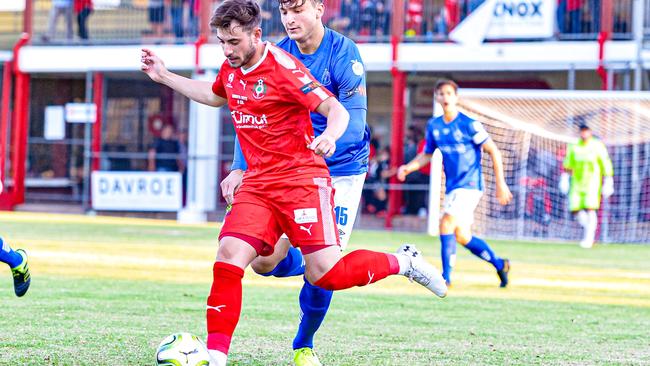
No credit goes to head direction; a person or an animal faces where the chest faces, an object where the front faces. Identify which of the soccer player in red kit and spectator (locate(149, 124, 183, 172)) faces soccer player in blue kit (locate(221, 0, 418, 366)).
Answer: the spectator

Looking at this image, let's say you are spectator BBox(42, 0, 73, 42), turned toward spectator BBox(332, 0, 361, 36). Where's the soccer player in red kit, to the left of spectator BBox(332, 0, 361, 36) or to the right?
right

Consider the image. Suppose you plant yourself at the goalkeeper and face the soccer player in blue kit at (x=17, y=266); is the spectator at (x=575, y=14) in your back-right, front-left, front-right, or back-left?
back-right

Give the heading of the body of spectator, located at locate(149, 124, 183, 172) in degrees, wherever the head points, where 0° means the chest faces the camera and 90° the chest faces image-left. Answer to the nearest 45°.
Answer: approximately 0°

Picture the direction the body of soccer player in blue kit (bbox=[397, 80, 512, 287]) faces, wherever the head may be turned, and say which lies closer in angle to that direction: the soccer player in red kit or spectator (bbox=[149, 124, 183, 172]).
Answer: the soccer player in red kit

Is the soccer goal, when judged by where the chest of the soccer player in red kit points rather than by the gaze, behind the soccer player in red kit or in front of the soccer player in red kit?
behind

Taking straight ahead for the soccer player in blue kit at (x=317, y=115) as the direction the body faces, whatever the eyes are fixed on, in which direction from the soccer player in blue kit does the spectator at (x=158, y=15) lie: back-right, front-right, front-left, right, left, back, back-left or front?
back-right

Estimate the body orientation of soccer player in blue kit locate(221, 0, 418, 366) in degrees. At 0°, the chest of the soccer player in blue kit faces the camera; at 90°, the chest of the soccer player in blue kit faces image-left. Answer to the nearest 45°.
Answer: approximately 45°

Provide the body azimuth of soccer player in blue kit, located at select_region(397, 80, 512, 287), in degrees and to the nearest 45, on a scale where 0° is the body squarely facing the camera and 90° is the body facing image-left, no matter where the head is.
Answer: approximately 45°

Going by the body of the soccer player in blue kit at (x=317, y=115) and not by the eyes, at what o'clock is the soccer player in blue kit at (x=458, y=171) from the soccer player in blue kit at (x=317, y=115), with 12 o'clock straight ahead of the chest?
the soccer player in blue kit at (x=458, y=171) is roughly at 5 o'clock from the soccer player in blue kit at (x=317, y=115).
